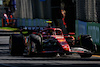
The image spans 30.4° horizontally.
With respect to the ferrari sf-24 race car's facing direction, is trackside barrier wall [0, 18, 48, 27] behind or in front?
behind

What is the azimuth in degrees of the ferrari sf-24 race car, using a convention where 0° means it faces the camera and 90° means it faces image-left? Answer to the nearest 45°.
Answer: approximately 315°

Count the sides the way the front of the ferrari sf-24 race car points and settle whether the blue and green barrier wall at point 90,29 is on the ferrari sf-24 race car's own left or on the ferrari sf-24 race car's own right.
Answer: on the ferrari sf-24 race car's own left
